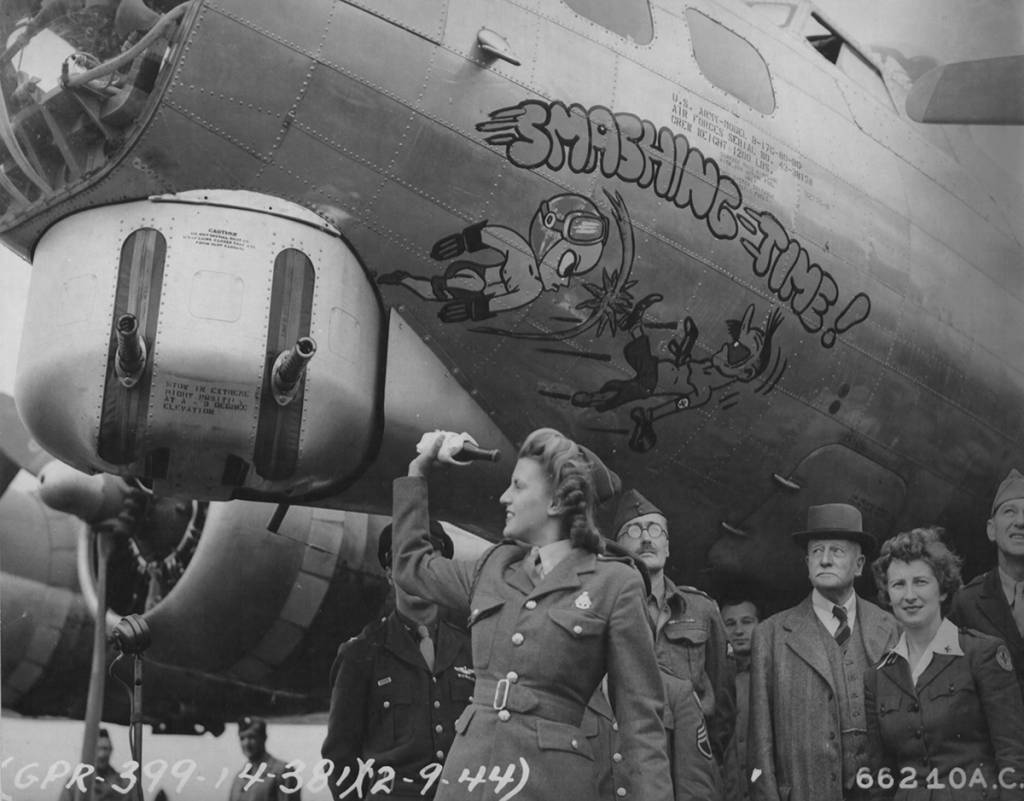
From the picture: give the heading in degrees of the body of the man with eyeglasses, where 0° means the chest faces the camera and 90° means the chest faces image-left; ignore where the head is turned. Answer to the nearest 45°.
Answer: approximately 45°

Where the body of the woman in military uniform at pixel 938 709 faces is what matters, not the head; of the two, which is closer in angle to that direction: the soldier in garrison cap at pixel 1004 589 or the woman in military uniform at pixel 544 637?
the woman in military uniform

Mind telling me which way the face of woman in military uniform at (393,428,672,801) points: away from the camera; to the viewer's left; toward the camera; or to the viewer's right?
to the viewer's left

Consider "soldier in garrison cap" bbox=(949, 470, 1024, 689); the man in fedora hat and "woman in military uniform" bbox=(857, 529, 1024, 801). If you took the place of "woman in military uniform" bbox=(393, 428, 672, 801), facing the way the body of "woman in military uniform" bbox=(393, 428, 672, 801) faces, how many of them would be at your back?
3

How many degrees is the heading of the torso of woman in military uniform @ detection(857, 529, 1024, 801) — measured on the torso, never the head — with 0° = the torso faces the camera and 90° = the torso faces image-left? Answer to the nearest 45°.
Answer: approximately 45°
